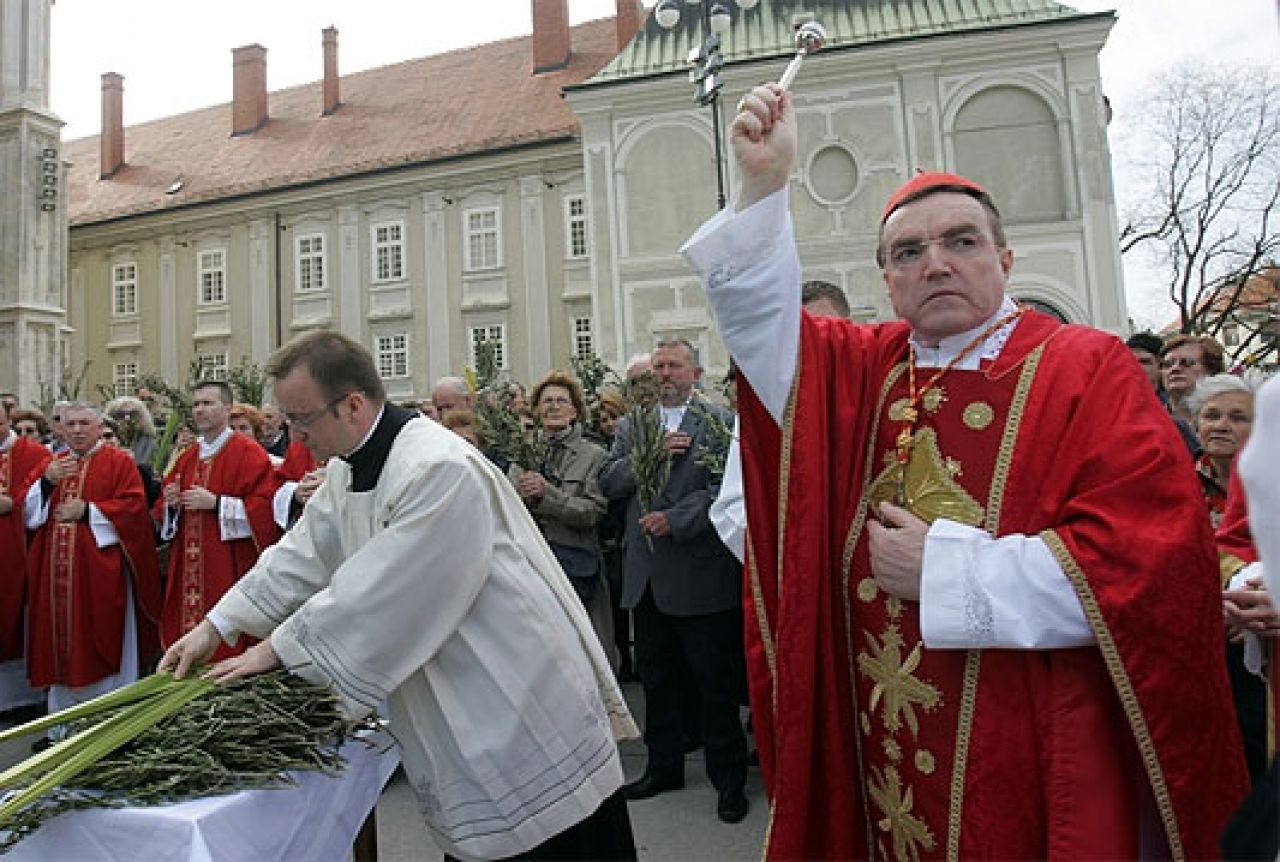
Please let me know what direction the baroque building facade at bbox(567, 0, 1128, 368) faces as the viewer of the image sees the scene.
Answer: facing the viewer

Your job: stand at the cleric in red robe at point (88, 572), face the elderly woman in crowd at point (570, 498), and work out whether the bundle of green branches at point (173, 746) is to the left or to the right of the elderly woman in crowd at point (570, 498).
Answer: right

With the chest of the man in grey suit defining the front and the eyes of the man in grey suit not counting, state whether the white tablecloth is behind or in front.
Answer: in front

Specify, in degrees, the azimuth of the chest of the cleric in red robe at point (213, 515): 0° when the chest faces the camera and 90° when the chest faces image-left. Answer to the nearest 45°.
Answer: approximately 45°

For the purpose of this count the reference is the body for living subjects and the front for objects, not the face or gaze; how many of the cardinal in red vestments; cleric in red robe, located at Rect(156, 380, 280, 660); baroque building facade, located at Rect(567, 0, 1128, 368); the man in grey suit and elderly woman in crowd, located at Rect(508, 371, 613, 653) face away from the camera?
0

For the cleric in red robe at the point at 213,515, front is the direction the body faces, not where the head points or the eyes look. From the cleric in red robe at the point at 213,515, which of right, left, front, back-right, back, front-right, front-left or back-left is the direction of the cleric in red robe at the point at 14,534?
right

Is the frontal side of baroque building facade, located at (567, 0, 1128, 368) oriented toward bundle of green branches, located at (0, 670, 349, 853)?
yes

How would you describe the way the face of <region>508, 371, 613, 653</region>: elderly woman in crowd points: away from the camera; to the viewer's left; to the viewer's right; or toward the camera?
toward the camera

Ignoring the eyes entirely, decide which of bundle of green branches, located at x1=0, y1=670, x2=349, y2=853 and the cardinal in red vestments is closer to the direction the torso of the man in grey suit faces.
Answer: the bundle of green branches

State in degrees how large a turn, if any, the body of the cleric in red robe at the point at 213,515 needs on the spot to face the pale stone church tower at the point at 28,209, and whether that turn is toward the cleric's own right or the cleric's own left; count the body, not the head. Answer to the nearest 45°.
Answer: approximately 135° to the cleric's own right

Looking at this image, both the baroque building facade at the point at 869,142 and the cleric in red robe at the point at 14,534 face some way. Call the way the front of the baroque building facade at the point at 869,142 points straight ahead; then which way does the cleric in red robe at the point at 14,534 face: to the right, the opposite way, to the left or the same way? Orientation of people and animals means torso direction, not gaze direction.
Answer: the same way

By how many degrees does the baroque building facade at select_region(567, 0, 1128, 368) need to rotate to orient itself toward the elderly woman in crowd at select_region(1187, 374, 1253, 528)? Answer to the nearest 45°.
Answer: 0° — it already faces them

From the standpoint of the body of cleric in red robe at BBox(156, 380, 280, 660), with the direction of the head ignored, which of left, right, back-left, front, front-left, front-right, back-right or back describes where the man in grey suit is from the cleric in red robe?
left

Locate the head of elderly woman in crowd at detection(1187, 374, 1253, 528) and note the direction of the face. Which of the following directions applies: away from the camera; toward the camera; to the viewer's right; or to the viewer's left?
toward the camera

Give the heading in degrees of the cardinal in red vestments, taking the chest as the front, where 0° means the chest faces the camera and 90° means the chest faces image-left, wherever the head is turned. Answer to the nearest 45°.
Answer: approximately 45°

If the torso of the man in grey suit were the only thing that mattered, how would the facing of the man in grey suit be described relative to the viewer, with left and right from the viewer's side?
facing the viewer and to the left of the viewer
